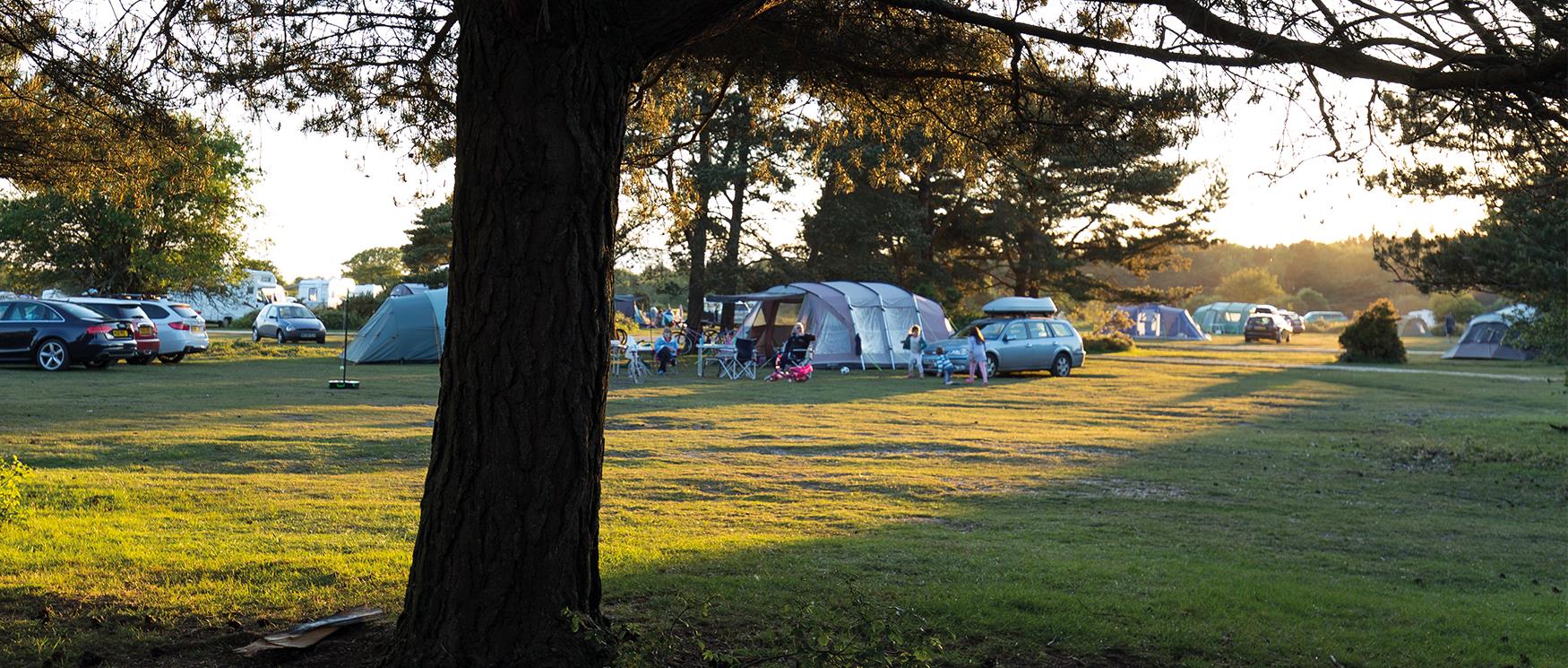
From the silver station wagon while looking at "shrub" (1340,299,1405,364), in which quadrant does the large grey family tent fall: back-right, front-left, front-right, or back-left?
back-left

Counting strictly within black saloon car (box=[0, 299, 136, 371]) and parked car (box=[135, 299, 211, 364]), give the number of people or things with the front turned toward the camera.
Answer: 0

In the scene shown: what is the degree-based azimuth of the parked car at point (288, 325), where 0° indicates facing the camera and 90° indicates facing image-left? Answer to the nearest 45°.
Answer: approximately 315°

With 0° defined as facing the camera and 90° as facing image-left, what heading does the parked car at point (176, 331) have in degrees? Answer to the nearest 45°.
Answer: approximately 135°

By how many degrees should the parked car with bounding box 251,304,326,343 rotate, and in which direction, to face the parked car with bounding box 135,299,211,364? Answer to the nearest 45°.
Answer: approximately 45° to its right

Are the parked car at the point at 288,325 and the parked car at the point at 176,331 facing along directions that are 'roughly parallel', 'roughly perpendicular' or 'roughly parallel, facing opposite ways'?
roughly parallel, facing opposite ways

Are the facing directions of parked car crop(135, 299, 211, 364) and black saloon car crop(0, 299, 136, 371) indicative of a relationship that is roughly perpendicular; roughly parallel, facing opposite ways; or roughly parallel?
roughly parallel

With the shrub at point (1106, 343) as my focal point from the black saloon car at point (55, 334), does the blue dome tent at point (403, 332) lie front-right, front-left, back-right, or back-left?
front-left

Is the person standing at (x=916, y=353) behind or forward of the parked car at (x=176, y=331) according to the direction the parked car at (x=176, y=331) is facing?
behind

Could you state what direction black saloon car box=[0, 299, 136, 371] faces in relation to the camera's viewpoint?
facing away from the viewer and to the left of the viewer

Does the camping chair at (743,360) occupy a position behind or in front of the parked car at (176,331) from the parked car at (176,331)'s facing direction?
behind
